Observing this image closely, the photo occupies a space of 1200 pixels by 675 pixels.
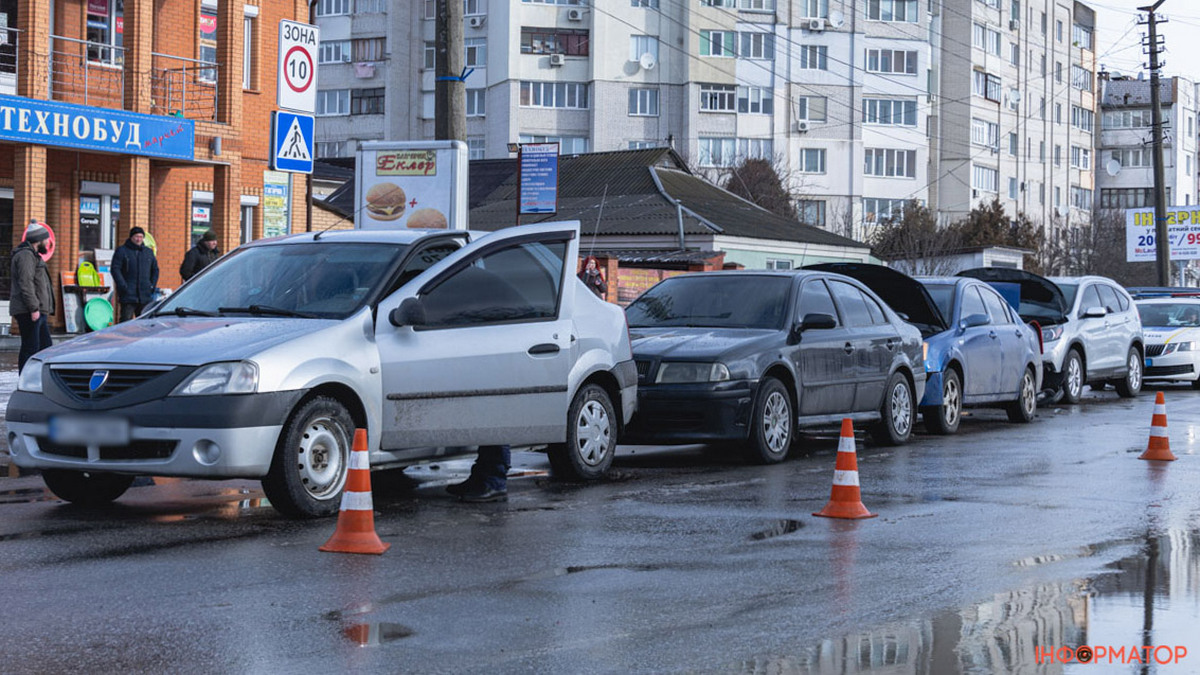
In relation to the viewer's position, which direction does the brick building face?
facing the viewer and to the right of the viewer

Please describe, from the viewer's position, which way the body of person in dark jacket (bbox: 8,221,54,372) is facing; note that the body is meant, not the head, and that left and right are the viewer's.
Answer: facing to the right of the viewer

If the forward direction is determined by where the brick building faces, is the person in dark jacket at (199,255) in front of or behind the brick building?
in front

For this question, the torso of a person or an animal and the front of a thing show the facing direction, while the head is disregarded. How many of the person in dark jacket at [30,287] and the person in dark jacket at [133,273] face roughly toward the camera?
1

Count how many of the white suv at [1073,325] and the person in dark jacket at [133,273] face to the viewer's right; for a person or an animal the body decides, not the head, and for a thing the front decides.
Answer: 0

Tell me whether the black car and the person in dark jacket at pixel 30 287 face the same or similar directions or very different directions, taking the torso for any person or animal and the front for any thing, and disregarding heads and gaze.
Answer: very different directions

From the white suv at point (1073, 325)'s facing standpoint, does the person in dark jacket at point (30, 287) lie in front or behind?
in front

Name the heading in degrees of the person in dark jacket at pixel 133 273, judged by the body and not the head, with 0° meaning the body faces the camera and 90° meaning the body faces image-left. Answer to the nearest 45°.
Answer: approximately 0°

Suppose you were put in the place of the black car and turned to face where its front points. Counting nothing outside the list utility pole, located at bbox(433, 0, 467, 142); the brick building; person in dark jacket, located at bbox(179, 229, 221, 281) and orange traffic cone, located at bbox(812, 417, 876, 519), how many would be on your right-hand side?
3
